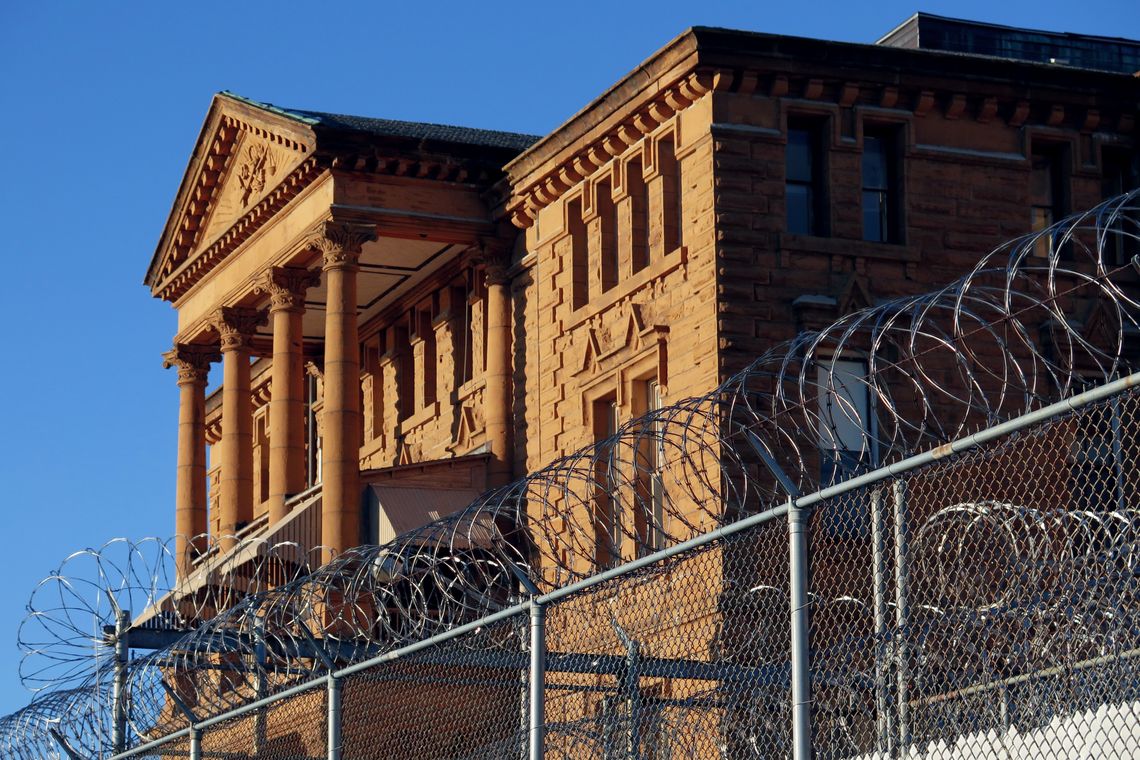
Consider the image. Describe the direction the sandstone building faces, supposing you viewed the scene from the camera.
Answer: facing the viewer and to the left of the viewer

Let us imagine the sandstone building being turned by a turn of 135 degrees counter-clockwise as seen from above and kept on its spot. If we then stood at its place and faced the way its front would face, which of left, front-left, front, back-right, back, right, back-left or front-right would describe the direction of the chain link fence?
right
